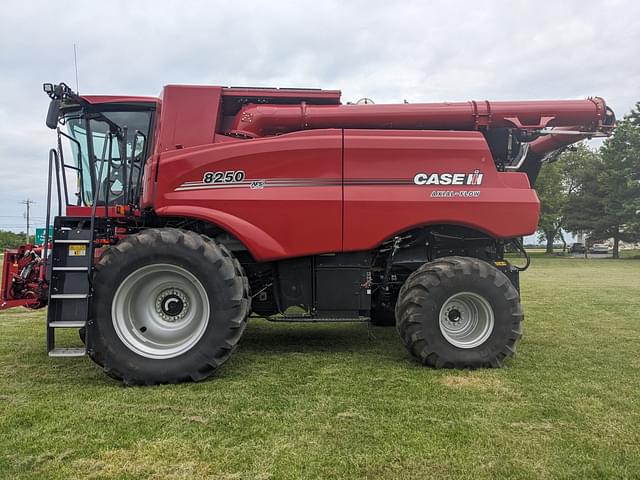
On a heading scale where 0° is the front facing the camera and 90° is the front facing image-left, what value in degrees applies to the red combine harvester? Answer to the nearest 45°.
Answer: approximately 90°
